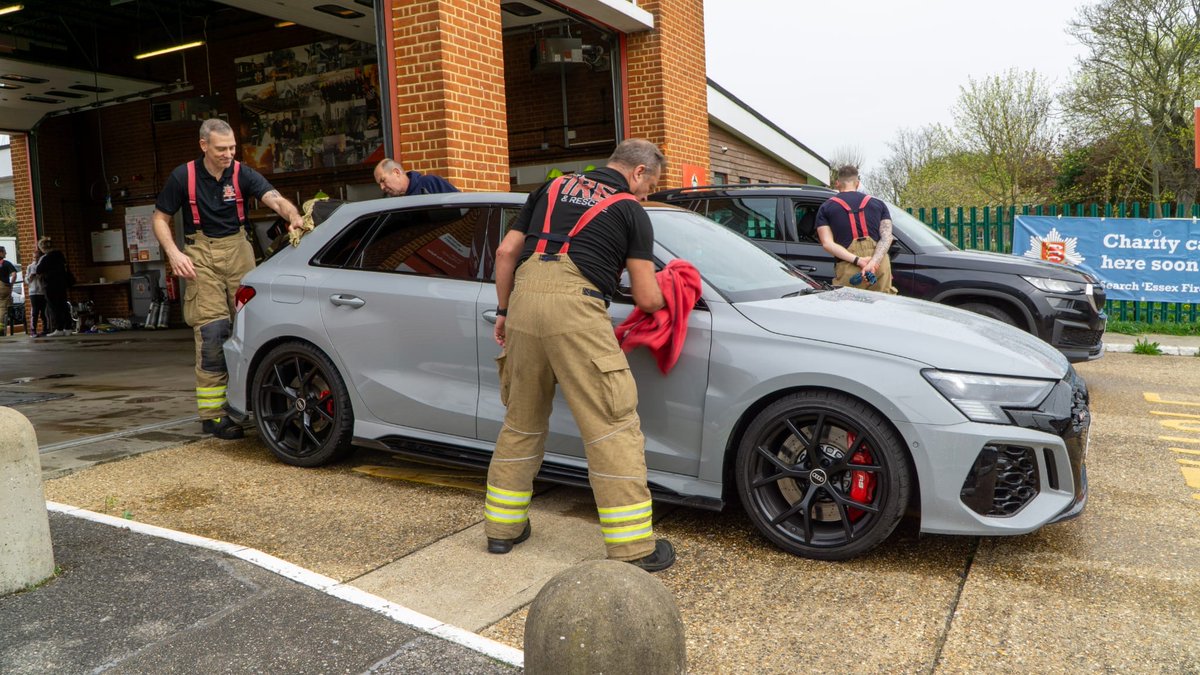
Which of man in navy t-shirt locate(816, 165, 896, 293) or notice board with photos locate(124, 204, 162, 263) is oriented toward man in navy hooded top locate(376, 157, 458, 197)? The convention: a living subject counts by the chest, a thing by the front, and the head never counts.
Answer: the notice board with photos

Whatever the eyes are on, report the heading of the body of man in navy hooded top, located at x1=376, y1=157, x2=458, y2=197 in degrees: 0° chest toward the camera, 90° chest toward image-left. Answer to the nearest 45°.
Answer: approximately 90°

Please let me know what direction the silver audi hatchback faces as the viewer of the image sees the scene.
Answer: facing the viewer and to the right of the viewer

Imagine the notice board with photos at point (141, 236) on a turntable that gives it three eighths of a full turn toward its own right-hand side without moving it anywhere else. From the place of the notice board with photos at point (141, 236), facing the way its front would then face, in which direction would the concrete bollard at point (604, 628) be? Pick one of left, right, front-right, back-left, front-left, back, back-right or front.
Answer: back-left

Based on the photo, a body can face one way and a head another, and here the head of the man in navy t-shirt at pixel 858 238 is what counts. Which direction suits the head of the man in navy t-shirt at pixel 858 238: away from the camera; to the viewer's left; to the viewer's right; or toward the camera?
away from the camera

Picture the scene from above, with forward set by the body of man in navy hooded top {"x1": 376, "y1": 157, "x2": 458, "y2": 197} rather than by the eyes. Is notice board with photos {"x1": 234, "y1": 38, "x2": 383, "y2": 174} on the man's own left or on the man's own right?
on the man's own right

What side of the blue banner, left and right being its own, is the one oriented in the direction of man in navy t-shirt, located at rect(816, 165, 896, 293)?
front

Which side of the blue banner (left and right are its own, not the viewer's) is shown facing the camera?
front

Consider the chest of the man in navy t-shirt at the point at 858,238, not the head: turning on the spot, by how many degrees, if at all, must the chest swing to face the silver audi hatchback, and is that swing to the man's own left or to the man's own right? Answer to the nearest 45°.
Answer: approximately 180°

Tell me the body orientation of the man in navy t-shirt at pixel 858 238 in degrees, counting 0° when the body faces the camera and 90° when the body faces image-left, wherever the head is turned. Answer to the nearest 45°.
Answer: approximately 180°

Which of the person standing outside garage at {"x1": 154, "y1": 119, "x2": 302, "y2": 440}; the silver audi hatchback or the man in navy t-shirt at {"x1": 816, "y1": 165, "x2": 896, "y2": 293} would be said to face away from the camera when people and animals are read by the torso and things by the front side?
the man in navy t-shirt

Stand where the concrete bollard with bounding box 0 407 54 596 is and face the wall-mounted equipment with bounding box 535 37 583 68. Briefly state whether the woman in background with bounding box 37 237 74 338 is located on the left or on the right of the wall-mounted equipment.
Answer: left

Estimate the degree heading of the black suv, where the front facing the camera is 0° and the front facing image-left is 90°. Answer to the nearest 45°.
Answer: approximately 315°

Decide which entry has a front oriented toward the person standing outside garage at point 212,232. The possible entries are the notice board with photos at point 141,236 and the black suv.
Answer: the notice board with photos
